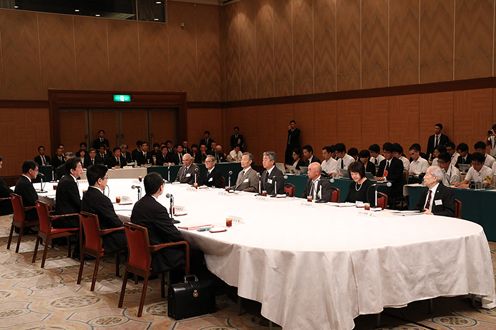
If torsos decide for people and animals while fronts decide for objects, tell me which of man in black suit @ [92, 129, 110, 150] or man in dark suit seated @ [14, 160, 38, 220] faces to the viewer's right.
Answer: the man in dark suit seated

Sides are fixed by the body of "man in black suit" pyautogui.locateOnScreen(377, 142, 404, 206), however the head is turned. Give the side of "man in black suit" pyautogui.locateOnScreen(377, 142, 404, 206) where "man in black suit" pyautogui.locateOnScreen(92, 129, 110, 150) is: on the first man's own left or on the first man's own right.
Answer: on the first man's own right

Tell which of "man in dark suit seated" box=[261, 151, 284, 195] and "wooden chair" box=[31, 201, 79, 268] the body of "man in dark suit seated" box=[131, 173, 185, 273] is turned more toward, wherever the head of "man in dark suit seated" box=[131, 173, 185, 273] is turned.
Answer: the man in dark suit seated

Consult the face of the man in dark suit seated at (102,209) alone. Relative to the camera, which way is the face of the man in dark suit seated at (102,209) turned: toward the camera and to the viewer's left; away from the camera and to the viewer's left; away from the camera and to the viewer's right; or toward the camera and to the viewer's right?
away from the camera and to the viewer's right

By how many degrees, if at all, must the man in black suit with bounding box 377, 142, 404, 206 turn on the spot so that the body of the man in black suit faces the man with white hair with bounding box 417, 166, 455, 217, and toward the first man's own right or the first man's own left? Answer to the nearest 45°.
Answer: approximately 45° to the first man's own left

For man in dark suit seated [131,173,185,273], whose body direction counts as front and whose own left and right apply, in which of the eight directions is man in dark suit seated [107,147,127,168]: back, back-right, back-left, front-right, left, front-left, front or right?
front-left

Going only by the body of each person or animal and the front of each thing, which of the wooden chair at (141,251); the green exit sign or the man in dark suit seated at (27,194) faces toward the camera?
the green exit sign

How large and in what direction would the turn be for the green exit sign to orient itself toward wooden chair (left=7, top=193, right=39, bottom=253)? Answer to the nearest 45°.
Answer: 0° — it already faces it

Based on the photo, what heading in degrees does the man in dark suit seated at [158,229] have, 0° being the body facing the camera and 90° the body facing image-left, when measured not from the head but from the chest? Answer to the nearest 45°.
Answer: approximately 225°

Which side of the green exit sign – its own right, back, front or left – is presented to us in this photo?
front

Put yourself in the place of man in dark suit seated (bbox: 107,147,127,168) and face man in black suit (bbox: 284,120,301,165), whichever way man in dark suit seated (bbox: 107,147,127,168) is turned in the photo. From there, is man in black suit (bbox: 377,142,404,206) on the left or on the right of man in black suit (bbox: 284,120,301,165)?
right

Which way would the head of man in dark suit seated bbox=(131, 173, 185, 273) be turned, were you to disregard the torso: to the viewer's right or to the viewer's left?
to the viewer's right

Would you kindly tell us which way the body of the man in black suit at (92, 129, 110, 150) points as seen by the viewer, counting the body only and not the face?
toward the camera

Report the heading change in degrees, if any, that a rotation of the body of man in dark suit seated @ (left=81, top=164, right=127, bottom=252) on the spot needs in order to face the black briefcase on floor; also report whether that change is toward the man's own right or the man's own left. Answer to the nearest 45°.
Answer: approximately 90° to the man's own right

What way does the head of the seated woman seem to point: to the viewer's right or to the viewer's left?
to the viewer's left

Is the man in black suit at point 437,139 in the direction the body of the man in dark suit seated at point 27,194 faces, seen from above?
yes

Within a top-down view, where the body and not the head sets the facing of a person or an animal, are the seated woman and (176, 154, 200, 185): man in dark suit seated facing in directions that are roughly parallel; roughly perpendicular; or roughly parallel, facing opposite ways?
roughly parallel
